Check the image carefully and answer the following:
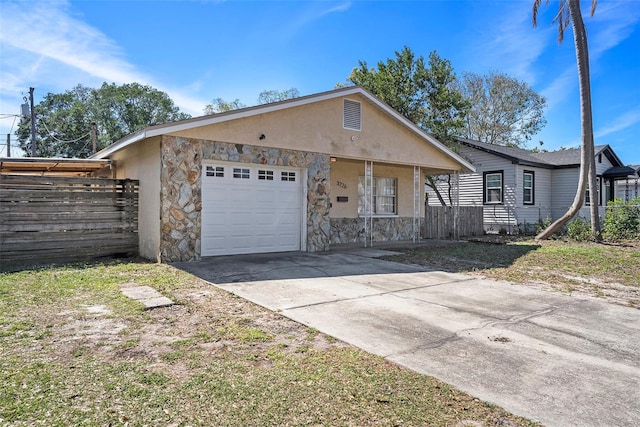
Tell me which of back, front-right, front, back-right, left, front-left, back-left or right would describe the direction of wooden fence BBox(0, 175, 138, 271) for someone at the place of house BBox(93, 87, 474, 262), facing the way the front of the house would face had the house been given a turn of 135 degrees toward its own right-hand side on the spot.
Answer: front

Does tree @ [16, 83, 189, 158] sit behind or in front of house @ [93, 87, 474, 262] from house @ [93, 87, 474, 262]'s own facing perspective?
behind

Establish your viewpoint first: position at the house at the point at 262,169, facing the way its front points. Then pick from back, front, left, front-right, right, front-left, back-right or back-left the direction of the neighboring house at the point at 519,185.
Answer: left

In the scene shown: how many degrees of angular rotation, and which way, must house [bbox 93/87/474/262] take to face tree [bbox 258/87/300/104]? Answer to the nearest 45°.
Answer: approximately 135° to its left

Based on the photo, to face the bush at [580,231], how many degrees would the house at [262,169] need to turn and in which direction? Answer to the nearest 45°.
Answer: approximately 45° to its left

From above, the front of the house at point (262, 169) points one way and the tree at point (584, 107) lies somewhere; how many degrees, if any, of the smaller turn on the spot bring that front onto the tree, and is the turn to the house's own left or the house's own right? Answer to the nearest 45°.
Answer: approximately 45° to the house's own left

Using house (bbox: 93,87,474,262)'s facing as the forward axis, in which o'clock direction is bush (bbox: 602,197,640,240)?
The bush is roughly at 10 o'clock from the house.

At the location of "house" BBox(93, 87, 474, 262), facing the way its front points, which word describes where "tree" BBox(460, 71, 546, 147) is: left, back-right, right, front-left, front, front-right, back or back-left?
left

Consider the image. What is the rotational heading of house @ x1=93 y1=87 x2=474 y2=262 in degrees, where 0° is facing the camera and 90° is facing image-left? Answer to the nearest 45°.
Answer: approximately 315°

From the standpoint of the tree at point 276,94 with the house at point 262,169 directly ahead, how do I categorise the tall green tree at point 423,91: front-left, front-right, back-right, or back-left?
front-left

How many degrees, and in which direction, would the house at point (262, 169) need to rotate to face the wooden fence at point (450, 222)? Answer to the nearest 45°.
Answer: approximately 90° to its left

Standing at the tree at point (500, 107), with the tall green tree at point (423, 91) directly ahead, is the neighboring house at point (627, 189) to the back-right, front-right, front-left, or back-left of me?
back-left

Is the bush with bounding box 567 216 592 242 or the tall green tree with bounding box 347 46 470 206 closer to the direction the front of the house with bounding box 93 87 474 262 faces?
the bush

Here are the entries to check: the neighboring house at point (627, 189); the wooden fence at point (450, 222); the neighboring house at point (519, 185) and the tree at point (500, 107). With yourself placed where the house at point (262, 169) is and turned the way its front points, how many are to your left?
4

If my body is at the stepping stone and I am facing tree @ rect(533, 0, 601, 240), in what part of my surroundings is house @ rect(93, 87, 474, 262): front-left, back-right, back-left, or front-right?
front-left

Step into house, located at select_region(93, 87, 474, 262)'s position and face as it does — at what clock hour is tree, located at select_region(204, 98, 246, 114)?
The tree is roughly at 7 o'clock from the house.

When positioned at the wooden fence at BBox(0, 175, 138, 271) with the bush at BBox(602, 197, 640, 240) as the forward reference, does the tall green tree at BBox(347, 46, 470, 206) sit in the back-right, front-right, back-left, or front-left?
front-left
